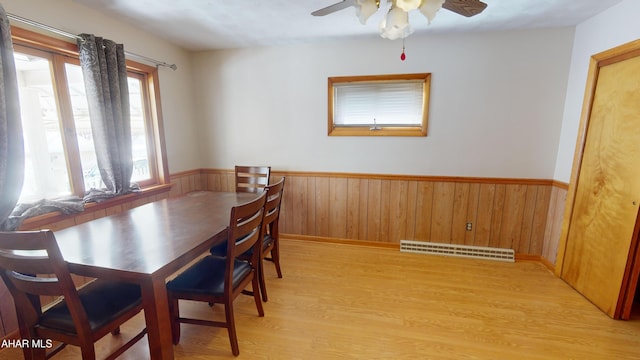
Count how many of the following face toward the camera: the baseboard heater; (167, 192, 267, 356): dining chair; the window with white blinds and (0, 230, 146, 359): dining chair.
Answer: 2

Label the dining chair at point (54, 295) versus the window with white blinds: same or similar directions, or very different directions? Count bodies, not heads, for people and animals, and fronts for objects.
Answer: very different directions

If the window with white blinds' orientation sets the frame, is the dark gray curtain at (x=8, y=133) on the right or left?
on its right

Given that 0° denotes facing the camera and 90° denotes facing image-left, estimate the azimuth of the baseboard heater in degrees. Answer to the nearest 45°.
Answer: approximately 0°

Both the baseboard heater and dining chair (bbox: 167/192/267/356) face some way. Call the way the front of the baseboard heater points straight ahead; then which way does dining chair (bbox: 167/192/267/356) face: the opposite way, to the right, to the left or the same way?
to the right

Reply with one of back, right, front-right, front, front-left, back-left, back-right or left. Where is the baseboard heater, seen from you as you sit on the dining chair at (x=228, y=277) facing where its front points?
back-right

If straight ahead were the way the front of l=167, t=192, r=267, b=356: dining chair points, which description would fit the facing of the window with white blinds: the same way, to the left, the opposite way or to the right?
to the left

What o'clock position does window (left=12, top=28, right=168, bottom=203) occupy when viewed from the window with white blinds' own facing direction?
The window is roughly at 2 o'clock from the window with white blinds.
